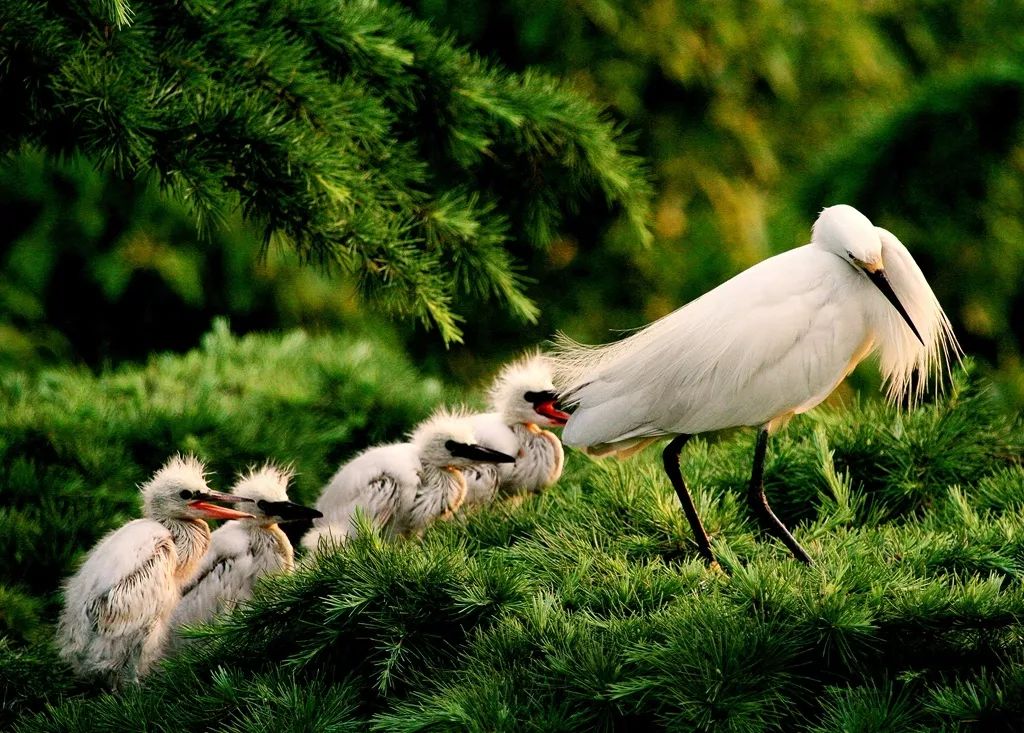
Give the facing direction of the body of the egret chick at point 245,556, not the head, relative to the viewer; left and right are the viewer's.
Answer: facing to the right of the viewer

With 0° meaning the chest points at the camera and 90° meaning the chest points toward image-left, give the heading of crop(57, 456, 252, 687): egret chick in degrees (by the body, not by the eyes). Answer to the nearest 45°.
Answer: approximately 270°

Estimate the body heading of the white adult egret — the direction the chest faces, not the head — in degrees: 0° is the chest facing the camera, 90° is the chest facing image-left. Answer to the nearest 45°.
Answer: approximately 270°

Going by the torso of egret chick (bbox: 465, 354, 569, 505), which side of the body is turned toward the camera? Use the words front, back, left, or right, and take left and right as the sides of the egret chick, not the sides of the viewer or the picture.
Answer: right

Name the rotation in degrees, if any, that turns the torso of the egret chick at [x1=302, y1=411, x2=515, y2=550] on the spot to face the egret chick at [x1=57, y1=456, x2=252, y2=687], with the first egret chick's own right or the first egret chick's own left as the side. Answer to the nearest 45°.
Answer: approximately 135° to the first egret chick's own right

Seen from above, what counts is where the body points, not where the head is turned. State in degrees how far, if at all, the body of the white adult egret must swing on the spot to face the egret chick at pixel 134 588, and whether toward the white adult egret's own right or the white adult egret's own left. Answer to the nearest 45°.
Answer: approximately 180°

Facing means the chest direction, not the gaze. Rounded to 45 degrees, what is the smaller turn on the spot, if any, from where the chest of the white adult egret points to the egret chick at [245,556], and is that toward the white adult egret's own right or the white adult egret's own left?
approximately 180°

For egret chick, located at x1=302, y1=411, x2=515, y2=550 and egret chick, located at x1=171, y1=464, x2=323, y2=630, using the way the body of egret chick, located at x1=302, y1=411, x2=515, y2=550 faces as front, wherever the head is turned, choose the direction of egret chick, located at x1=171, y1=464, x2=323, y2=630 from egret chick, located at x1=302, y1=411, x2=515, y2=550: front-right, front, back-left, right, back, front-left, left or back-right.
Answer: back-right
